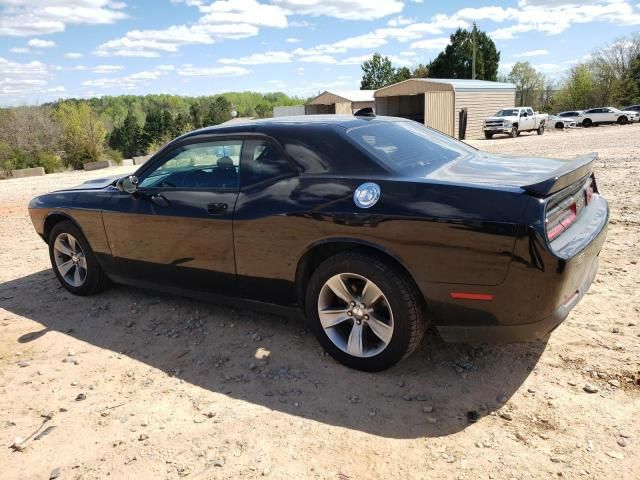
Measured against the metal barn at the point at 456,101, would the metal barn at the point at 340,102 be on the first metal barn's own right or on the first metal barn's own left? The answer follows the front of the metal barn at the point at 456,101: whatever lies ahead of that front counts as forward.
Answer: on the first metal barn's own right

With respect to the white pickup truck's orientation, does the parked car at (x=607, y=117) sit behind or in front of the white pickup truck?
behind

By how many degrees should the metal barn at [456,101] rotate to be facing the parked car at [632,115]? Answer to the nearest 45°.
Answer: approximately 180°

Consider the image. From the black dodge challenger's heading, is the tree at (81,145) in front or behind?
in front

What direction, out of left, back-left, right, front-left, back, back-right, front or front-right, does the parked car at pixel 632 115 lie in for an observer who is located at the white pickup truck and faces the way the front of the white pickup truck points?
back

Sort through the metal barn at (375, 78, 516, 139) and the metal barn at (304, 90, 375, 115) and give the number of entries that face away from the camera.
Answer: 0

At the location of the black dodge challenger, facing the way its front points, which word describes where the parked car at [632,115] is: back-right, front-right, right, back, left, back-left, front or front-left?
right

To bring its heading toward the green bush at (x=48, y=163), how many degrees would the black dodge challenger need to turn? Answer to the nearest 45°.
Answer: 0° — it already faces it

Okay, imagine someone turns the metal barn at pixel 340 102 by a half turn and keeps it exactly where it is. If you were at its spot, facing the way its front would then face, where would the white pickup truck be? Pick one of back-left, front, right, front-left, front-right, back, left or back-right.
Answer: right

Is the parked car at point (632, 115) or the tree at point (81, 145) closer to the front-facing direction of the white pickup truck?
the tree

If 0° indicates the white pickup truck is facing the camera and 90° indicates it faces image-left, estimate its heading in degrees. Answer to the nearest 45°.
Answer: approximately 45°

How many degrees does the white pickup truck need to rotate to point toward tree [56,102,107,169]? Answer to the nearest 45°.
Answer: approximately 45° to its right

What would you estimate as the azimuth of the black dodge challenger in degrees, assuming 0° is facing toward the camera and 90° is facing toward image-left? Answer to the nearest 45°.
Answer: approximately 135°

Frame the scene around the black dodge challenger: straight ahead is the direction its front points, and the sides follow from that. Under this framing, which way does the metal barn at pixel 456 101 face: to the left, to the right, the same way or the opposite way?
to the left

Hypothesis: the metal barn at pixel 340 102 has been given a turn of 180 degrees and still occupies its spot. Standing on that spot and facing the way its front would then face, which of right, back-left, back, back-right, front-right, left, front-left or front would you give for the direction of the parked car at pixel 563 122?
front-right

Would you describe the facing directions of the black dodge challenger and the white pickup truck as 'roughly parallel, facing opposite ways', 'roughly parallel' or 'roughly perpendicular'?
roughly perpendicular

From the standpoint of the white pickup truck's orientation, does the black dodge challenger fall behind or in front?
in front

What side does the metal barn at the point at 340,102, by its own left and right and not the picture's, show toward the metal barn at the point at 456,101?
left
